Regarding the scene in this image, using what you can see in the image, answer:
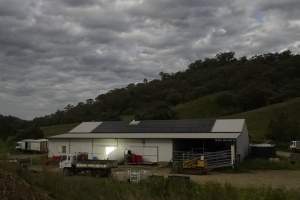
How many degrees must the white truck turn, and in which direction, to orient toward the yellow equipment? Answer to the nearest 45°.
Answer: approximately 180°

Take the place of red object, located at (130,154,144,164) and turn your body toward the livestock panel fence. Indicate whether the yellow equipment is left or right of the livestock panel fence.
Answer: right

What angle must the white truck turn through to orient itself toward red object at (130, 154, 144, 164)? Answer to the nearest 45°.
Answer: approximately 135° to its right

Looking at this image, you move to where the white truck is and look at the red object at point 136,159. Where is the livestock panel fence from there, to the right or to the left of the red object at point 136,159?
right

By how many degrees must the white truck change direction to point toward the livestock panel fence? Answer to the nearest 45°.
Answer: approximately 135° to its right

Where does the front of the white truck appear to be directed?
to the viewer's left
